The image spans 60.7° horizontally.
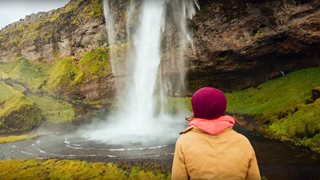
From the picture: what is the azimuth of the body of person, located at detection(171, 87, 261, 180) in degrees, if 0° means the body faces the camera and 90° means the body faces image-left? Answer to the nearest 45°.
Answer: approximately 180°
